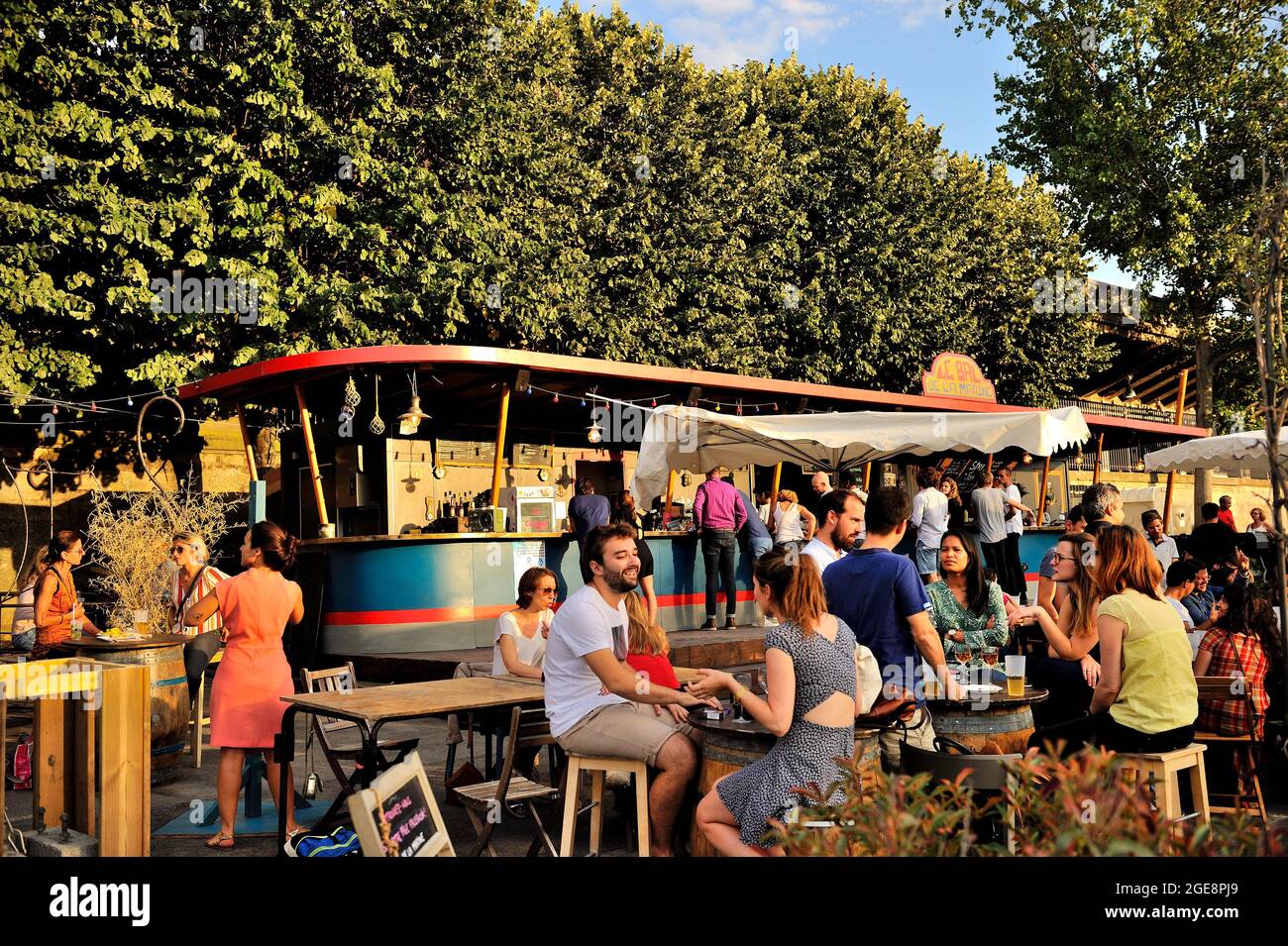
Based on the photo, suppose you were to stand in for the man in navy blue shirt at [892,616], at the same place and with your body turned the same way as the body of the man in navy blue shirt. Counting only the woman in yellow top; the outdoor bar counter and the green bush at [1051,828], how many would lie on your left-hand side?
1

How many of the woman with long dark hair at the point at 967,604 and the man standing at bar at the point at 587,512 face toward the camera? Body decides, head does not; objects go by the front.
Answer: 1

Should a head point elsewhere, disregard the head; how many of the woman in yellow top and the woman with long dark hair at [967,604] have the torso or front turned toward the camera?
1

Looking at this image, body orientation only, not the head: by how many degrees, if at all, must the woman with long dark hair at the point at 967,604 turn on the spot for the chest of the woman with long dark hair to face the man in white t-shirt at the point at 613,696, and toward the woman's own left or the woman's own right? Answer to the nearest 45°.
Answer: approximately 45° to the woman's own right

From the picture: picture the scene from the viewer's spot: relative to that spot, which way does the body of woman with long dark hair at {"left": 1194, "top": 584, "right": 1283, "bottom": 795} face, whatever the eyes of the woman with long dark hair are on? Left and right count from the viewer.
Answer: facing away from the viewer and to the left of the viewer

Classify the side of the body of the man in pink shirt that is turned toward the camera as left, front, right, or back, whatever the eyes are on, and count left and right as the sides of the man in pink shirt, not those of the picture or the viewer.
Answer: back

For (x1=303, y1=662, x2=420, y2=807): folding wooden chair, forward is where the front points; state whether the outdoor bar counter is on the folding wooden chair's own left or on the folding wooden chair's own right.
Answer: on the folding wooden chair's own left

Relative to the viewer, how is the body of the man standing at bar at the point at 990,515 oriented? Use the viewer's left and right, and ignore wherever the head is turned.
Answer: facing away from the viewer

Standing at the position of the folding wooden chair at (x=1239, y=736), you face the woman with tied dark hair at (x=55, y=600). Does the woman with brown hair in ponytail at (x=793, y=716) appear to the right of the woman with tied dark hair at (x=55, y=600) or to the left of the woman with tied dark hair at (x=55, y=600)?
left

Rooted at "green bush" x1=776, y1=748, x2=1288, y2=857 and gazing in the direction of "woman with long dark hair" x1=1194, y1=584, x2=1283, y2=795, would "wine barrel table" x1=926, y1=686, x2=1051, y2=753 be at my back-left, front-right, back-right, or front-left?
front-left

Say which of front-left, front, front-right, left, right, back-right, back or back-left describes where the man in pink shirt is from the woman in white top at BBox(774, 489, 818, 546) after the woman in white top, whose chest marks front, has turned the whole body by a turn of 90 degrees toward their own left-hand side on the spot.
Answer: front-left

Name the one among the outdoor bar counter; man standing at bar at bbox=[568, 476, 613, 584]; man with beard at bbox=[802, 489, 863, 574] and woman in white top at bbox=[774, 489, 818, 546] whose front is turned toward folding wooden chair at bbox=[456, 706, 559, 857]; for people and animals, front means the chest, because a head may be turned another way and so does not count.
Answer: the outdoor bar counter

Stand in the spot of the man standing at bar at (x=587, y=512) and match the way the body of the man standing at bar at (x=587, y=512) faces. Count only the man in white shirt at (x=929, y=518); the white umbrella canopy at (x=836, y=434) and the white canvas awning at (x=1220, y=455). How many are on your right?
3

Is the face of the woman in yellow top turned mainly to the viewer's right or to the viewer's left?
to the viewer's left

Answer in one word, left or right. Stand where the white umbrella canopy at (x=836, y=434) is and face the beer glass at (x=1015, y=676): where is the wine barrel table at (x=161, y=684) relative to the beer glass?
right

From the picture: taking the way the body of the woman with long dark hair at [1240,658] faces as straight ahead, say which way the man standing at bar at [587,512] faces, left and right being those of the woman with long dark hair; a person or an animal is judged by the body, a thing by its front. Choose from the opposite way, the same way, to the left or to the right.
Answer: the same way

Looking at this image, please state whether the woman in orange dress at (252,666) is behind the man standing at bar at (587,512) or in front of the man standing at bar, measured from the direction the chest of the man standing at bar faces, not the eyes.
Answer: behind
